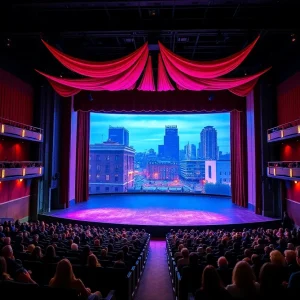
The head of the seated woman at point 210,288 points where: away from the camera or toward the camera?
away from the camera

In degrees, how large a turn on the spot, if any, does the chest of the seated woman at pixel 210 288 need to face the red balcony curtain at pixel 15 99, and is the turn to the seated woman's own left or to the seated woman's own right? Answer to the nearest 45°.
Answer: approximately 45° to the seated woman's own left

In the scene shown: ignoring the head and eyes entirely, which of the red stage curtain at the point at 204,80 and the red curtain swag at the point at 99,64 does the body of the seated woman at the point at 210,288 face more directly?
the red stage curtain

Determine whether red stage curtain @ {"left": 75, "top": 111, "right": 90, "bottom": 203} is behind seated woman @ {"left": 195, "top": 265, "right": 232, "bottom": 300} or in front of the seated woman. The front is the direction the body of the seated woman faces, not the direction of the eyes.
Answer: in front

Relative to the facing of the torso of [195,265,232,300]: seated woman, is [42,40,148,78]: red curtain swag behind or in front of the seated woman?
in front

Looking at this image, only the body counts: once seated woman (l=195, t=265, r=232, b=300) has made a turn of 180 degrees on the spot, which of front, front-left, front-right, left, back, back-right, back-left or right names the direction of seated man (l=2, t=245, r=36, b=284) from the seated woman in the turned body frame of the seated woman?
right

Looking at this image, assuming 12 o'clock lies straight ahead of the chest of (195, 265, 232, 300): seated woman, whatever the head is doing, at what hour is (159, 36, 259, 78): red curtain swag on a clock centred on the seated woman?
The red curtain swag is roughly at 12 o'clock from the seated woman.

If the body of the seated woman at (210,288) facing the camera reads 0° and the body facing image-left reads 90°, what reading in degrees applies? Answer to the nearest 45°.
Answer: approximately 180°
